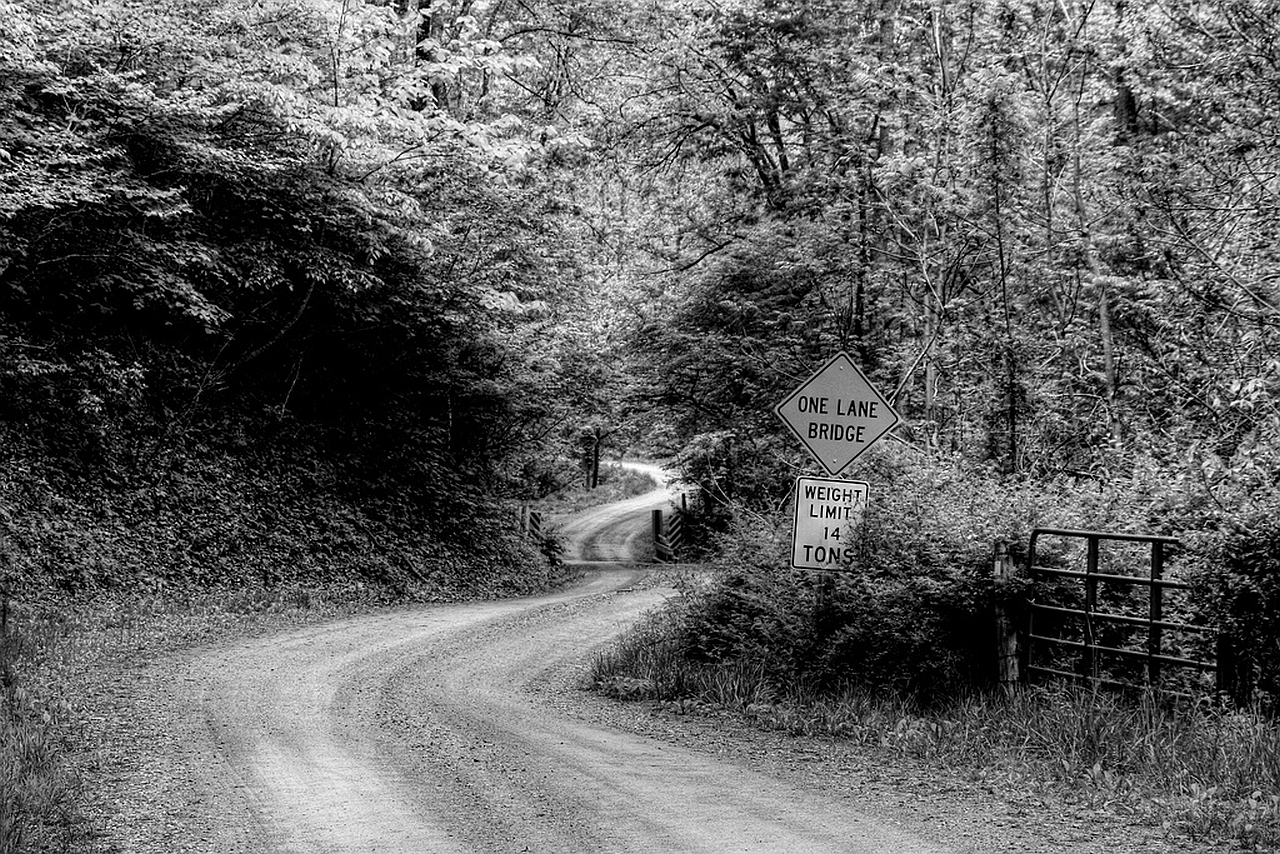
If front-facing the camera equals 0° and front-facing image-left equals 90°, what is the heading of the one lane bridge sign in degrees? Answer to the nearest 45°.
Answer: approximately 0°

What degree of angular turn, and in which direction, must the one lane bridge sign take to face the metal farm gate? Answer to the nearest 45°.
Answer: approximately 90° to its left

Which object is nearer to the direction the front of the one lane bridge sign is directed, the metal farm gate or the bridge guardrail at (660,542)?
the metal farm gate

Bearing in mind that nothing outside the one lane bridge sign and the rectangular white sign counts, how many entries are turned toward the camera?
2

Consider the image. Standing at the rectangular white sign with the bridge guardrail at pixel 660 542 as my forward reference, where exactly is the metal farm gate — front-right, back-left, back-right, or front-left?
back-right

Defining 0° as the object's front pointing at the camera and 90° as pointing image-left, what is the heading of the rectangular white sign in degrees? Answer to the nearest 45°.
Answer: approximately 0°

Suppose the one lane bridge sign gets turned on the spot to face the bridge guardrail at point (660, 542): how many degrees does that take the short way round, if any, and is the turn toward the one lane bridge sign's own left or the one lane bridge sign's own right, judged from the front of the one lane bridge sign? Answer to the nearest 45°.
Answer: approximately 180°

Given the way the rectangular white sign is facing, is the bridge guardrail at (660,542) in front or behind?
behind

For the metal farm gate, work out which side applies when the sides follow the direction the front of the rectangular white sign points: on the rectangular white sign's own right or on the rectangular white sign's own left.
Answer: on the rectangular white sign's own left
